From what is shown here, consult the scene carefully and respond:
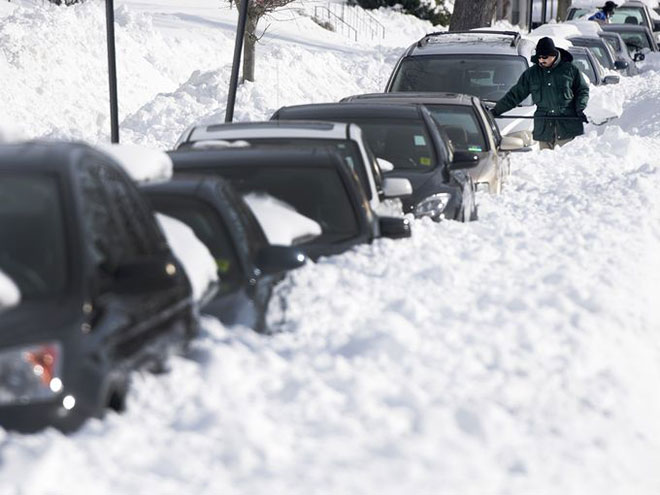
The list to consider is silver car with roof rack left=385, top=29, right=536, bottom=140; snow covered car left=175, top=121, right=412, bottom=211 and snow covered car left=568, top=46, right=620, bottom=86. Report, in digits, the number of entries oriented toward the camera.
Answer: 3

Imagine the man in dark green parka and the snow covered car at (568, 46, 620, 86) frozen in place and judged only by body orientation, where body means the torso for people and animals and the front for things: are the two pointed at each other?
no

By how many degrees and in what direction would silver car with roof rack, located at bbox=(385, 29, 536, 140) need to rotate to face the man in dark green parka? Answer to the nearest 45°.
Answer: approximately 45° to its left

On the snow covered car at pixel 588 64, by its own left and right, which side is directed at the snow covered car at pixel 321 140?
front

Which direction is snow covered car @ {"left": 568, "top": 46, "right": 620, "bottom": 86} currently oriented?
toward the camera

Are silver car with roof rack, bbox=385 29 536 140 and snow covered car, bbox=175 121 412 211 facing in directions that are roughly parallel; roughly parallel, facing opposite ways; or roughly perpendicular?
roughly parallel

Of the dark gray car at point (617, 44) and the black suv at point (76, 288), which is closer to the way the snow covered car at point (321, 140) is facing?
the black suv

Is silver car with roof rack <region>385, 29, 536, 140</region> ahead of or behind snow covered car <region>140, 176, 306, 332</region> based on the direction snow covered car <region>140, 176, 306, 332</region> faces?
behind

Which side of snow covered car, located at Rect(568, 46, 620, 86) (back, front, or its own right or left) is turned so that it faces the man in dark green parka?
front

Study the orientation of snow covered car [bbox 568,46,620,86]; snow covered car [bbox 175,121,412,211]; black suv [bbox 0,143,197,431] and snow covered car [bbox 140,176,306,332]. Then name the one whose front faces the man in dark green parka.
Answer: snow covered car [bbox 568,46,620,86]

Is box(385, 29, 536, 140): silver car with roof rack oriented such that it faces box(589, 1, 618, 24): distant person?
no

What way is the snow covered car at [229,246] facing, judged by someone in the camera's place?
facing the viewer and to the left of the viewer

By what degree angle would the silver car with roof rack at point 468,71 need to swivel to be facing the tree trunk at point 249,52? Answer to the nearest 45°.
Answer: approximately 135° to its right

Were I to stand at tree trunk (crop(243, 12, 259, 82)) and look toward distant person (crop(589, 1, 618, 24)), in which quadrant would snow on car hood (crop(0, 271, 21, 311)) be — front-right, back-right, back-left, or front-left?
back-right

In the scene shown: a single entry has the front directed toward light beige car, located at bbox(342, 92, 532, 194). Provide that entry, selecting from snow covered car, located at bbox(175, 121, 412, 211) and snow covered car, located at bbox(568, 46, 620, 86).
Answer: snow covered car, located at bbox(568, 46, 620, 86)

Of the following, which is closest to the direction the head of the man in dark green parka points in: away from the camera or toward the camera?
toward the camera

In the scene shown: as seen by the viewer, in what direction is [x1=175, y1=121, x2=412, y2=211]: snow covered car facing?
toward the camera

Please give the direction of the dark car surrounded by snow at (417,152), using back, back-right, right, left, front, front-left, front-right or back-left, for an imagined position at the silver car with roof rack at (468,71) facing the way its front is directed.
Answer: front

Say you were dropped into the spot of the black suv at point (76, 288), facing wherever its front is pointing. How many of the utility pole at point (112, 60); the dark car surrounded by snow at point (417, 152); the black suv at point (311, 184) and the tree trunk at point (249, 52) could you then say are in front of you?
0
